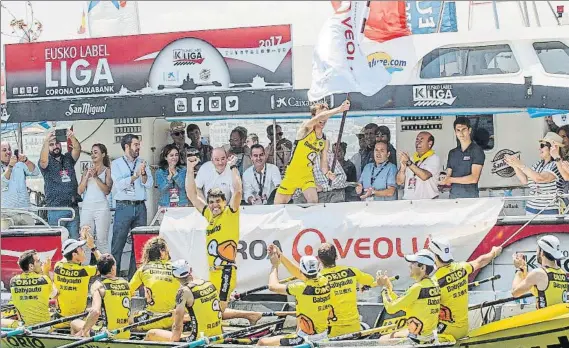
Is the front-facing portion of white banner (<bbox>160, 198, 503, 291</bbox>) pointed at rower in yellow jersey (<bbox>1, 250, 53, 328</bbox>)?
no

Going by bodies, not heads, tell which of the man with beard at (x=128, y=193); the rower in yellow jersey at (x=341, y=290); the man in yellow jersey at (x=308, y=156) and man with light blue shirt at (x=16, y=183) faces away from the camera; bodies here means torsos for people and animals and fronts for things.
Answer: the rower in yellow jersey

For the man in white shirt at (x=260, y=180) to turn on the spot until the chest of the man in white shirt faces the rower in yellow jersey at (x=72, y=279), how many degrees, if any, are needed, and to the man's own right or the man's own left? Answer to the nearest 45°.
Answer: approximately 90° to the man's own right

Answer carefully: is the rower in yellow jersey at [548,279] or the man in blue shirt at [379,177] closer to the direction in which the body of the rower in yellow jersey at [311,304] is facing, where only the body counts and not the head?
the man in blue shirt

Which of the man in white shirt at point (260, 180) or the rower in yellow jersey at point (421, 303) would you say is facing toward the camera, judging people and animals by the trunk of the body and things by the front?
the man in white shirt

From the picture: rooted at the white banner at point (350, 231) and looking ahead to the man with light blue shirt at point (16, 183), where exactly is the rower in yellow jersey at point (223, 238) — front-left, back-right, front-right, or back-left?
front-left

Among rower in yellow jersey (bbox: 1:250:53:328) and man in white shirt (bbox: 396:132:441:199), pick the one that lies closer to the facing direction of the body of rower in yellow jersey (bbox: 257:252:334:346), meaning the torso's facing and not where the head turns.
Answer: the rower in yellow jersey

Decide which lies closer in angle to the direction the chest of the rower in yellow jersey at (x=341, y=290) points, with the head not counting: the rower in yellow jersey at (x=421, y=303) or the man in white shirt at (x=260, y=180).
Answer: the man in white shirt

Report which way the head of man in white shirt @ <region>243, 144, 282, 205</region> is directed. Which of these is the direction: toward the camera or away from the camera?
toward the camera

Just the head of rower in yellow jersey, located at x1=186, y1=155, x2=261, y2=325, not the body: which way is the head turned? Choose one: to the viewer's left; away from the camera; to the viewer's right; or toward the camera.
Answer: toward the camera
